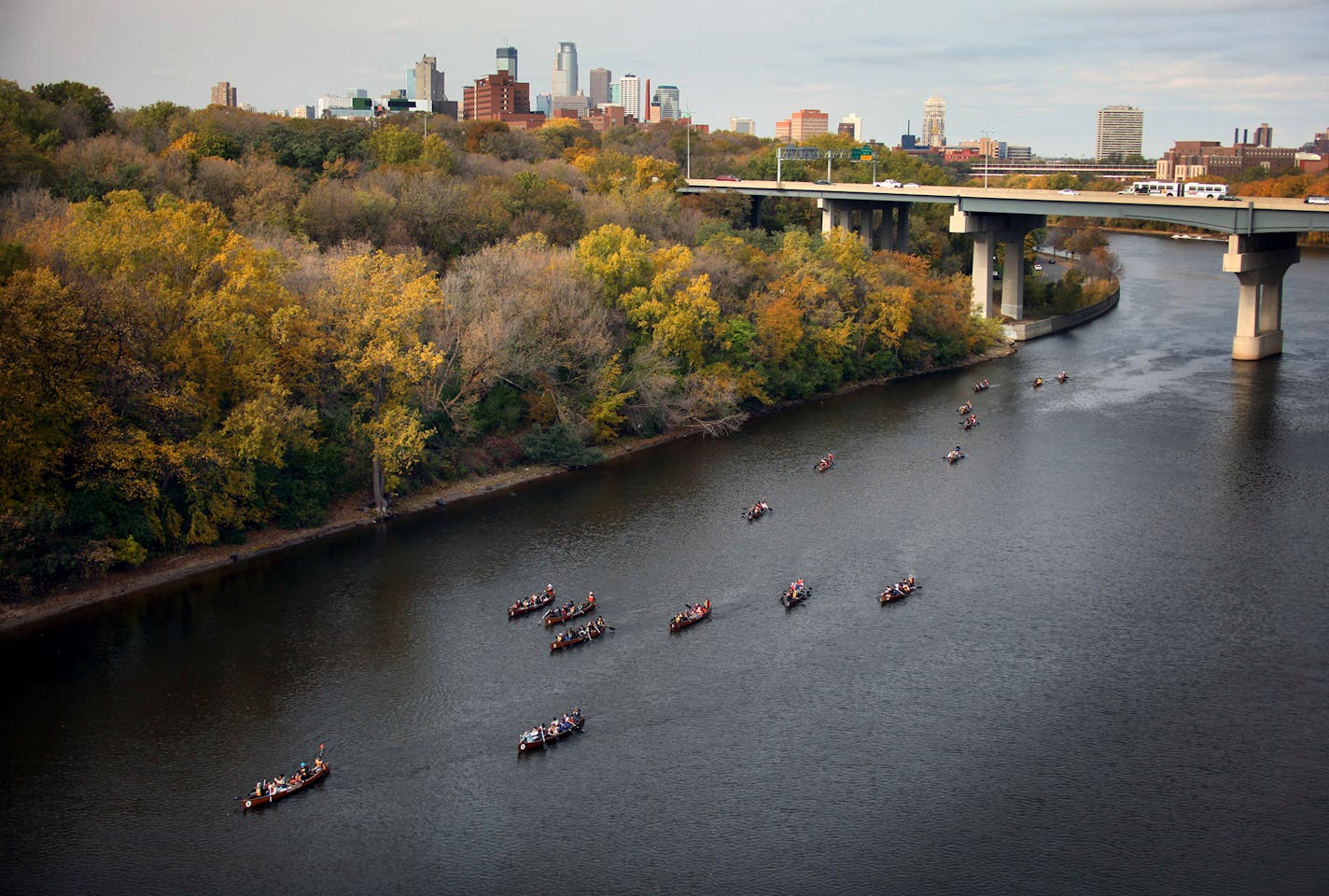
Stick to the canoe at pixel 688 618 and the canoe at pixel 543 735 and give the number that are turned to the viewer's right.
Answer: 0
